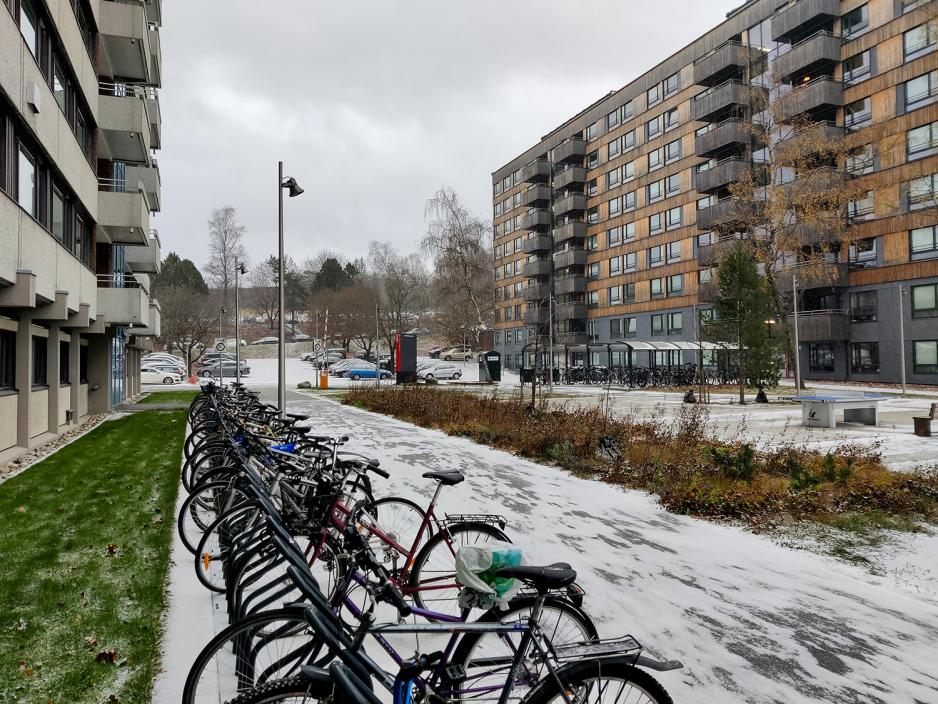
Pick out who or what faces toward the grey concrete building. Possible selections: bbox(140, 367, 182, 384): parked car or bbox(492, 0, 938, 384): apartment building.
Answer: the apartment building

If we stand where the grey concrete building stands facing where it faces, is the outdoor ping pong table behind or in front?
in front

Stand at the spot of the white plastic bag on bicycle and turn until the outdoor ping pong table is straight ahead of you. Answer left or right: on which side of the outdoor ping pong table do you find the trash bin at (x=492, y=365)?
left

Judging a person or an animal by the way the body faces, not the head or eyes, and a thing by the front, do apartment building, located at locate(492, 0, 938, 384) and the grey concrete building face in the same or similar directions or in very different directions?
very different directions

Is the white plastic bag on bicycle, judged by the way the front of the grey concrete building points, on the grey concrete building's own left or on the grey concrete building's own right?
on the grey concrete building's own right

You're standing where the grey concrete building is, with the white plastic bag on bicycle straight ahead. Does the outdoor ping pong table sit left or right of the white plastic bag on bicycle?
left

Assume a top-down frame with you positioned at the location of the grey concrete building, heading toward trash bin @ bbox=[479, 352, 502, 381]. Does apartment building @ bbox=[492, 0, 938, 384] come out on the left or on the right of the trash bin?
right

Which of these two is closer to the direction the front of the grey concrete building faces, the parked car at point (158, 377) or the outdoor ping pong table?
the outdoor ping pong table

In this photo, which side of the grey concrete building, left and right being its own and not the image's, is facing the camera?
right

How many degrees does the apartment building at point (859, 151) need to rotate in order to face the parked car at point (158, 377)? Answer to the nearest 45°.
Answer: approximately 45° to its right

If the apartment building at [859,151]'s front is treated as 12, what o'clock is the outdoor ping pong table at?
The outdoor ping pong table is roughly at 11 o'clock from the apartment building.

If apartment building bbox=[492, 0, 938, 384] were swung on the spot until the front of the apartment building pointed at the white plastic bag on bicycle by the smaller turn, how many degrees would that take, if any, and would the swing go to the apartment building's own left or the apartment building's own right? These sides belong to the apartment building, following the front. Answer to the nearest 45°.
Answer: approximately 45° to the apartment building's own left

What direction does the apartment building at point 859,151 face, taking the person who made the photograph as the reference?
facing the viewer and to the left of the viewer
